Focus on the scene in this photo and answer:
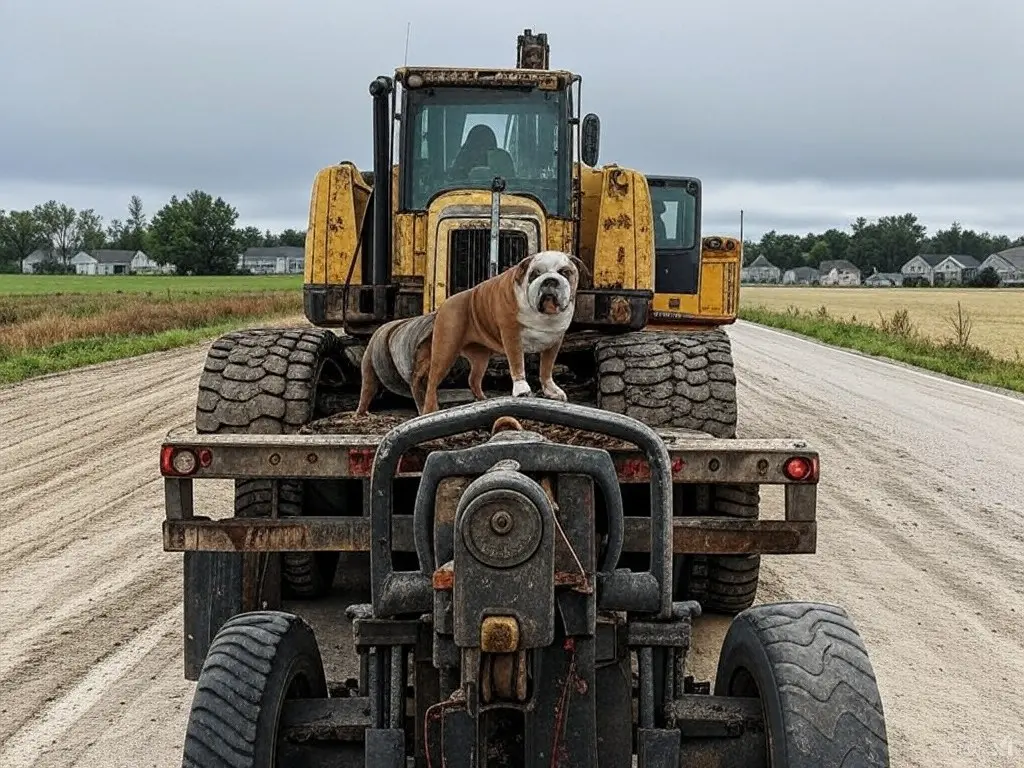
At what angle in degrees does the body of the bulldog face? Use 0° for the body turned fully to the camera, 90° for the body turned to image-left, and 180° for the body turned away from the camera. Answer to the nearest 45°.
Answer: approximately 315°

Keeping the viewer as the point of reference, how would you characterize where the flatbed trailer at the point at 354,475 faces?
facing away from the viewer
